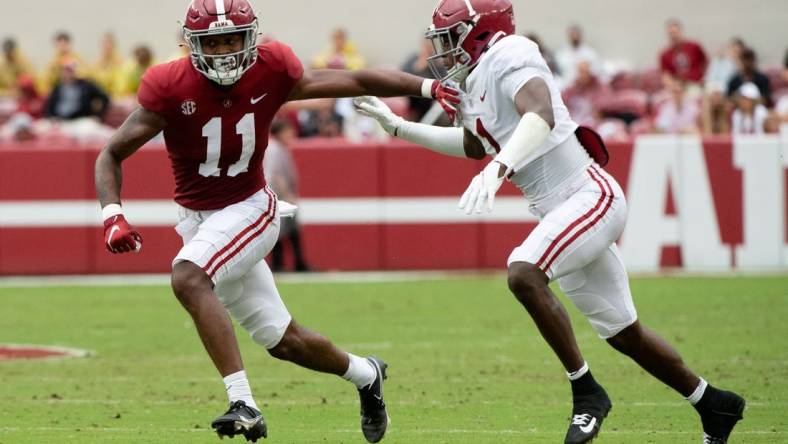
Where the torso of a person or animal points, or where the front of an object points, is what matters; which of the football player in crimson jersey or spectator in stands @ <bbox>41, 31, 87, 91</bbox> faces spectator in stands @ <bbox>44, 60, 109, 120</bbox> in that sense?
spectator in stands @ <bbox>41, 31, 87, 91</bbox>

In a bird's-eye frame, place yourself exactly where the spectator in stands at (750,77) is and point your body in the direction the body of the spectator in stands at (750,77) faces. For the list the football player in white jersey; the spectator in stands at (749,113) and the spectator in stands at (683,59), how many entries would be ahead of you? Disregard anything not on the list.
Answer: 2

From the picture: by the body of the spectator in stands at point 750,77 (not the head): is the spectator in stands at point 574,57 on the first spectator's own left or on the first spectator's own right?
on the first spectator's own right

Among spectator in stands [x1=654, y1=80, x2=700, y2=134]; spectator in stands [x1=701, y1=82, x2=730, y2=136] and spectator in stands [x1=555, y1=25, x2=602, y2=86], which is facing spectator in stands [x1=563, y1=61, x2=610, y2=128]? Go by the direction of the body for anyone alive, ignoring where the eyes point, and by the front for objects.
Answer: spectator in stands [x1=555, y1=25, x2=602, y2=86]

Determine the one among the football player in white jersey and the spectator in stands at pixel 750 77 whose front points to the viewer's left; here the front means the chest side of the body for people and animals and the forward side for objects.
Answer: the football player in white jersey

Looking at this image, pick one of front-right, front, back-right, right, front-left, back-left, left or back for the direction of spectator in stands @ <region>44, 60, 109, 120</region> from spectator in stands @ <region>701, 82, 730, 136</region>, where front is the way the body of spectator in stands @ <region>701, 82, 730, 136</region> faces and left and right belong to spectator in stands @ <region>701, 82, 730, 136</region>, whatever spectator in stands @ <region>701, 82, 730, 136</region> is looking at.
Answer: right

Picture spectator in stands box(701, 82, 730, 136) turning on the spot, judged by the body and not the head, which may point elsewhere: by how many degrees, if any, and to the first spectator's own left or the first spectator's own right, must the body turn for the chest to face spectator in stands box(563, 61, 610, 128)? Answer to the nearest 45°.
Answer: approximately 90° to the first spectator's own right

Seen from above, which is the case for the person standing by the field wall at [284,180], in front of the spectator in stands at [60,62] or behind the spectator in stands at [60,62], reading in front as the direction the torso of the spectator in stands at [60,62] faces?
in front

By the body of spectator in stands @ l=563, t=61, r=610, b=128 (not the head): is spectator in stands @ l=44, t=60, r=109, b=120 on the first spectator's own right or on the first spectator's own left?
on the first spectator's own right
